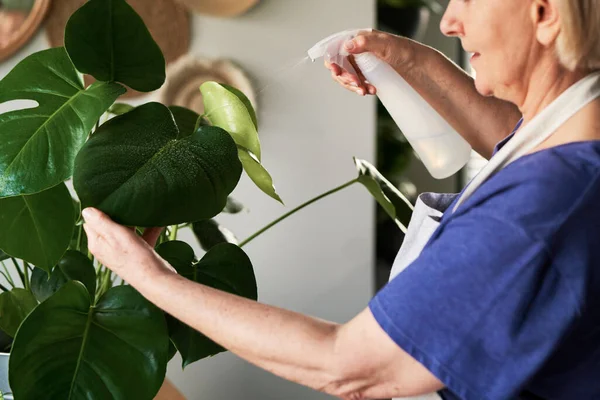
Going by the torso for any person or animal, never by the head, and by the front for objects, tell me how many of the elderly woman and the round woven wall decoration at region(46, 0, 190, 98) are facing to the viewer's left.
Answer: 1

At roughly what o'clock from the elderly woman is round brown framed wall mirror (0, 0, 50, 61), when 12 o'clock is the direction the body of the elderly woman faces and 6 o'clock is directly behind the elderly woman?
The round brown framed wall mirror is roughly at 2 o'clock from the elderly woman.

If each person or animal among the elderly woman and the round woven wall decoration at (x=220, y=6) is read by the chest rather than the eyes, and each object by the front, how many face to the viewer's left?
1

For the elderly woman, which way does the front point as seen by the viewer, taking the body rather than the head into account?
to the viewer's left

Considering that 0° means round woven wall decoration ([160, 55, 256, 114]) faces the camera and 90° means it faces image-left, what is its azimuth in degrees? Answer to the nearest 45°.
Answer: approximately 0°
